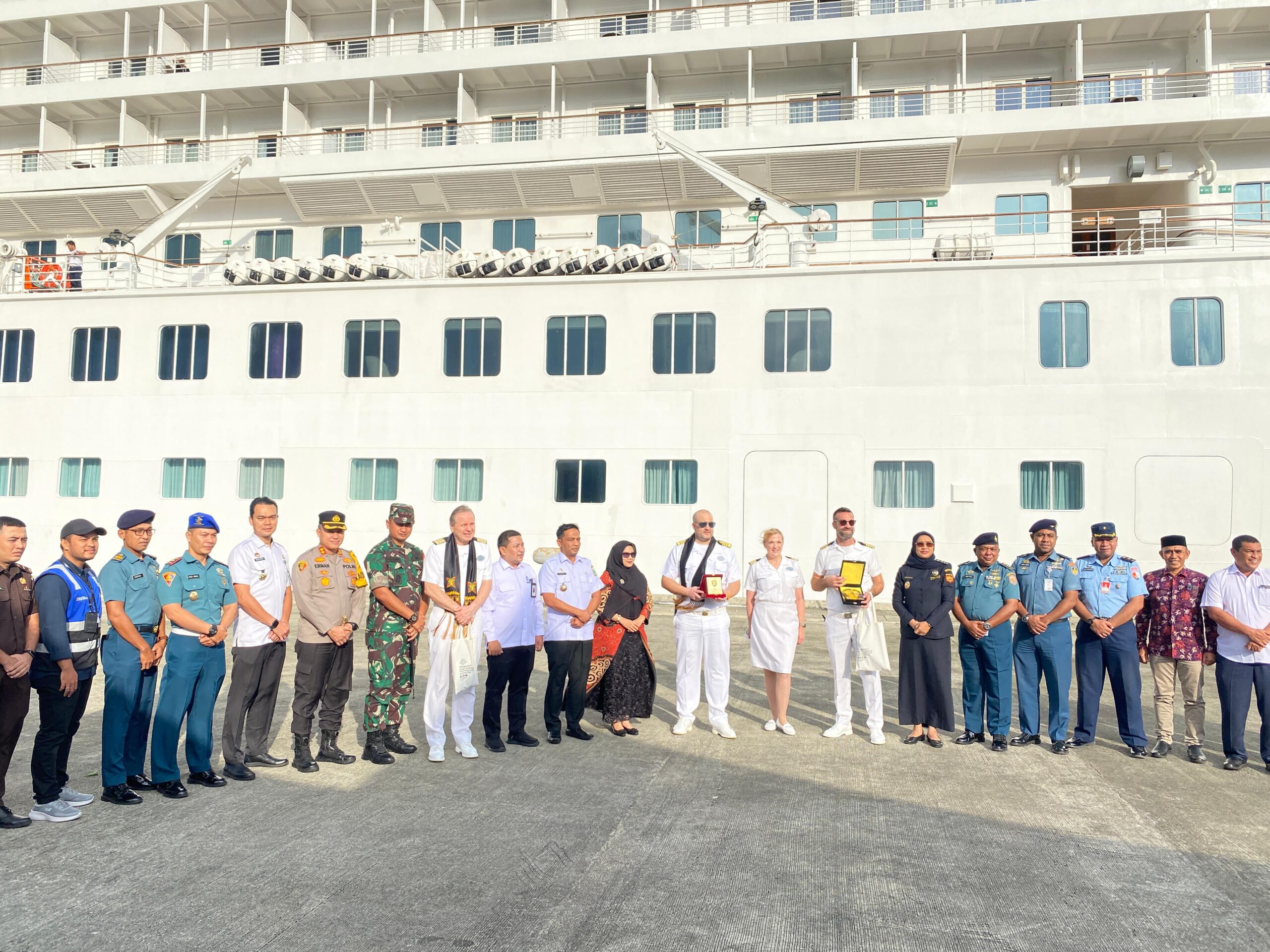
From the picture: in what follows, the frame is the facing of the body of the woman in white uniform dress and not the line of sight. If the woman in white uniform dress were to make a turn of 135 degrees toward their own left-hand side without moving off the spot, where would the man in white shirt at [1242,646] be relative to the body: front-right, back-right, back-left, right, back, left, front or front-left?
front-right

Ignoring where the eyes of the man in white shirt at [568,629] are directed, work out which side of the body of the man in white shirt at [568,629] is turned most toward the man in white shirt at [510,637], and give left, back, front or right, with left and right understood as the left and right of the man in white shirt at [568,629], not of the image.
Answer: right

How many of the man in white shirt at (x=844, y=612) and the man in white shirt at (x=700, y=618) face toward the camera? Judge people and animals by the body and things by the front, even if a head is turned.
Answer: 2

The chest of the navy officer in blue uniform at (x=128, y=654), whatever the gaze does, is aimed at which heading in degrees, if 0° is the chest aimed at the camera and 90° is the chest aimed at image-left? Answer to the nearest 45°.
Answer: approximately 315°

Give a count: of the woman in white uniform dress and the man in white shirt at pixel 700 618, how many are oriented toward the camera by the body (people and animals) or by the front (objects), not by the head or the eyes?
2

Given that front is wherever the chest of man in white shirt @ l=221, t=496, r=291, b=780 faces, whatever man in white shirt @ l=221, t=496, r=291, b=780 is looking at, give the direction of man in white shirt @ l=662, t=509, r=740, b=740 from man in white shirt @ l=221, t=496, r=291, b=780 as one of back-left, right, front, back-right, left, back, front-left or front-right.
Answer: front-left

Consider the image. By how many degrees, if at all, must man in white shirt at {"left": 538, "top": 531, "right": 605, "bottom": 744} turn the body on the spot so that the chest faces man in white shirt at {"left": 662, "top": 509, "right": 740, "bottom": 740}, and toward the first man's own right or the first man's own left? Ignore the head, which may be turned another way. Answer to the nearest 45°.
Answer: approximately 45° to the first man's own left

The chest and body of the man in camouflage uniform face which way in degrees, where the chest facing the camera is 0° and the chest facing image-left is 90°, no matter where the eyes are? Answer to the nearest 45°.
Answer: approximately 315°

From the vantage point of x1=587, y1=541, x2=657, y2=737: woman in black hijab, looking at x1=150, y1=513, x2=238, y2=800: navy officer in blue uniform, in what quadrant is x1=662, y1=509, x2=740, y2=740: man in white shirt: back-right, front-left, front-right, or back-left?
back-left

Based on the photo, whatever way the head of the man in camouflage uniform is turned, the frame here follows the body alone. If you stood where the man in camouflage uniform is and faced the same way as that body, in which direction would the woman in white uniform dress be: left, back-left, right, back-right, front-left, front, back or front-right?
front-left

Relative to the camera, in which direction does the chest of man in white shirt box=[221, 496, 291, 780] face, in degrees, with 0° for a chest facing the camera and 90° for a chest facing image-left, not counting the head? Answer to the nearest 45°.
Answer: approximately 315°
